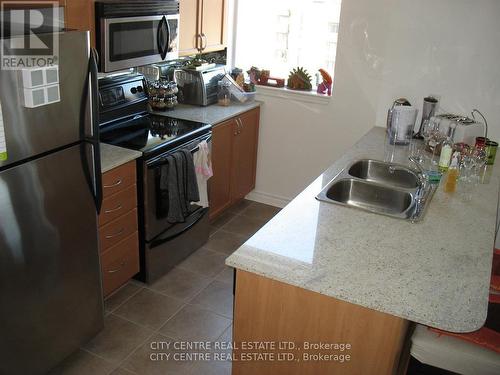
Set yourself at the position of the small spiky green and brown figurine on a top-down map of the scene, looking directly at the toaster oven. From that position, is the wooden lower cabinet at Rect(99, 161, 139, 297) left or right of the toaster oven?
left

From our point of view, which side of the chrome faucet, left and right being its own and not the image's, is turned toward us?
left

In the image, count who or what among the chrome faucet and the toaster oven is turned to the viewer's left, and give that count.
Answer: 1

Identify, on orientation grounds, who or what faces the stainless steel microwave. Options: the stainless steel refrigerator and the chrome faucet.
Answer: the chrome faucet

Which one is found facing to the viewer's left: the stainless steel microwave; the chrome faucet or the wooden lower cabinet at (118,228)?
the chrome faucet

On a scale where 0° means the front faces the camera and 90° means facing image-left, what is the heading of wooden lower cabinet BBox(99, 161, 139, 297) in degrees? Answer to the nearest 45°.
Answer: approximately 315°

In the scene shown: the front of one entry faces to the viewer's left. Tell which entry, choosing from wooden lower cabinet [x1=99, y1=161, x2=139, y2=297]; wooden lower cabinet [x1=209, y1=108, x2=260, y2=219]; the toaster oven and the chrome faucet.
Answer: the chrome faucet

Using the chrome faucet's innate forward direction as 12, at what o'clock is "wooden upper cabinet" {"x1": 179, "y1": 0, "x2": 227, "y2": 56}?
The wooden upper cabinet is roughly at 1 o'clock from the chrome faucet.
